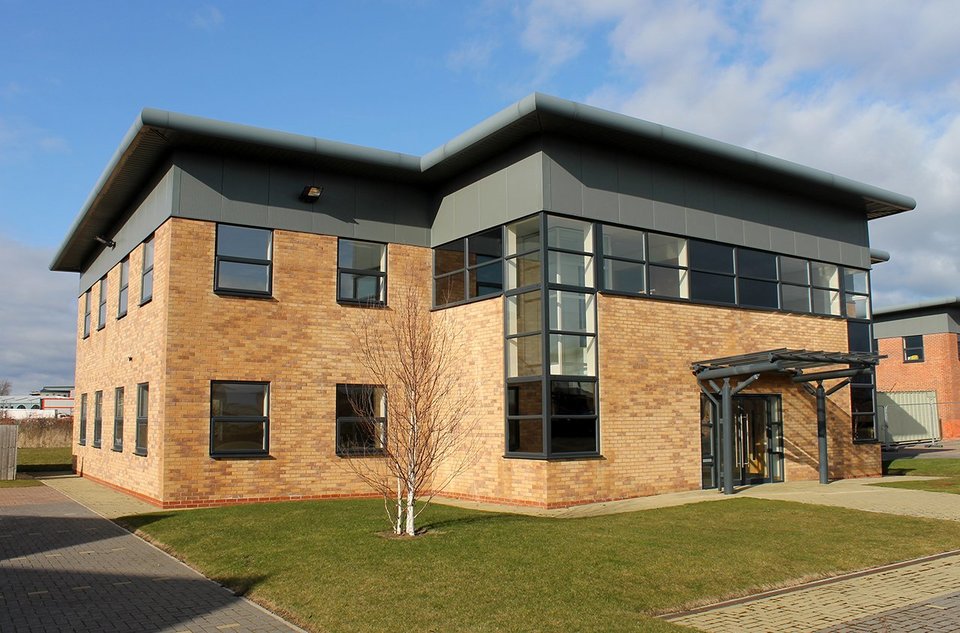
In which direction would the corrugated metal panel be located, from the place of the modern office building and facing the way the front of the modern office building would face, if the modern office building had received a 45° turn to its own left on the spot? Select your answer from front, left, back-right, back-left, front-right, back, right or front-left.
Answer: front-left

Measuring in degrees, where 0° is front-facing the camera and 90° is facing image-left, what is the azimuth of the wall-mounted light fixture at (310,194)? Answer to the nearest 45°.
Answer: approximately 315°

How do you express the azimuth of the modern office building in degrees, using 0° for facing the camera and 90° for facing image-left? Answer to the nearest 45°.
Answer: approximately 315°

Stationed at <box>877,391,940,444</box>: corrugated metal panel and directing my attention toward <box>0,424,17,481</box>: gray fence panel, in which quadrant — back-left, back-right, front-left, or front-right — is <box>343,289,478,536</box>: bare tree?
front-left

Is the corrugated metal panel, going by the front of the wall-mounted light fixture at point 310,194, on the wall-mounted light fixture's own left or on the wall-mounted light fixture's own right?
on the wall-mounted light fixture's own left

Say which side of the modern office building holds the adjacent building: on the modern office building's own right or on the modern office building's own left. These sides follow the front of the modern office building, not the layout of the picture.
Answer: on the modern office building's own left

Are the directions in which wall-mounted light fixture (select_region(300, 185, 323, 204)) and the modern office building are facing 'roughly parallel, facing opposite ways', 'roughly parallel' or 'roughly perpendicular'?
roughly parallel
